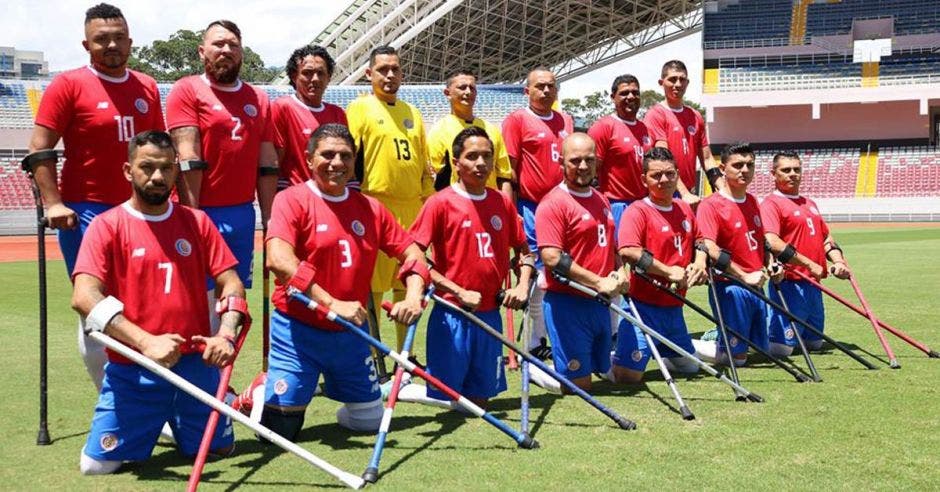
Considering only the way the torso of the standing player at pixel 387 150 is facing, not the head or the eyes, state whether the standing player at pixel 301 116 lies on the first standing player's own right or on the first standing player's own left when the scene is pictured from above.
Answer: on the first standing player's own right

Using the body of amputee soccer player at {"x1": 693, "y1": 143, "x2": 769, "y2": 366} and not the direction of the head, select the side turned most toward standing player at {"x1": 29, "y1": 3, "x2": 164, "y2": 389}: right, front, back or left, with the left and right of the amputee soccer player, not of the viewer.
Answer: right

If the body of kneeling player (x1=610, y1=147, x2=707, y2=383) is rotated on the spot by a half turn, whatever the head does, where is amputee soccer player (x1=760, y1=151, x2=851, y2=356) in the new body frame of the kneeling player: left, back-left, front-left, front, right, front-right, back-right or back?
right

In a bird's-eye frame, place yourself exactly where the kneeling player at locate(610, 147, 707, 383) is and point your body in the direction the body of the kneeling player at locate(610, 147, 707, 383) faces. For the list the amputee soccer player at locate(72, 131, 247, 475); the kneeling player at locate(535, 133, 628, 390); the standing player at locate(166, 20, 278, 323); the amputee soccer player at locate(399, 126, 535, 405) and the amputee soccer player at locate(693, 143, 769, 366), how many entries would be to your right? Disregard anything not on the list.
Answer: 4

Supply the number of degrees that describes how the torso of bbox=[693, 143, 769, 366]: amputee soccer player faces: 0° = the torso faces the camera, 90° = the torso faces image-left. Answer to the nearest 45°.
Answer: approximately 315°

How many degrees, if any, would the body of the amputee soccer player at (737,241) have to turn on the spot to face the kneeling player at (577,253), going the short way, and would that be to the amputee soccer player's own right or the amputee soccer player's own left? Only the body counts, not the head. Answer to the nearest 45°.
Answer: approximately 90° to the amputee soccer player's own right

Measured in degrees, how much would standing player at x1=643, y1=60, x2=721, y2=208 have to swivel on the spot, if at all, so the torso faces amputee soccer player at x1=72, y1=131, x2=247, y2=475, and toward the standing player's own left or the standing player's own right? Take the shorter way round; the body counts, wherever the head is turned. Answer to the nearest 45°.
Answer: approximately 90° to the standing player's own right
